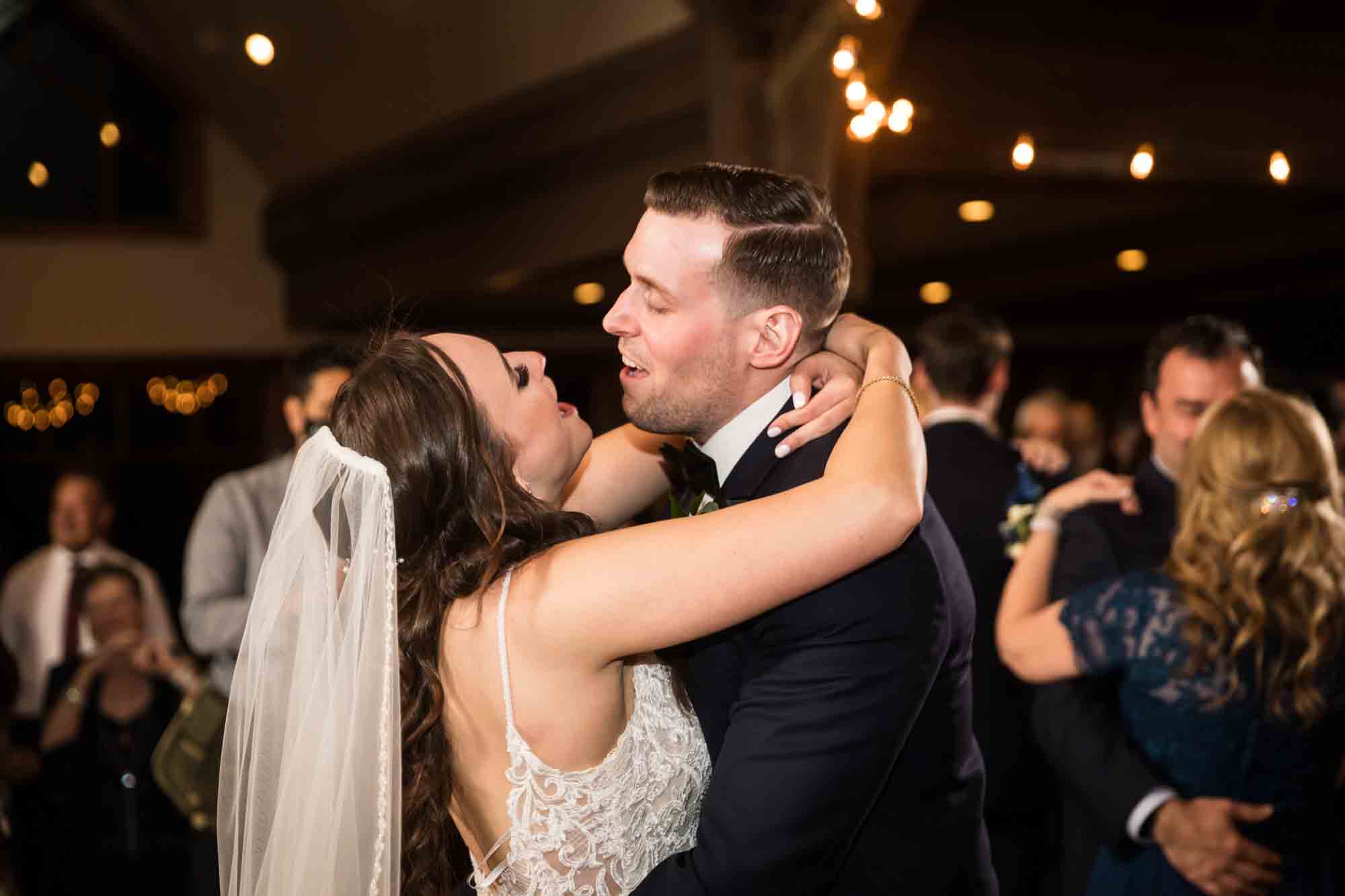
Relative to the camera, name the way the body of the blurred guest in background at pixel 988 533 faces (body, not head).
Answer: away from the camera

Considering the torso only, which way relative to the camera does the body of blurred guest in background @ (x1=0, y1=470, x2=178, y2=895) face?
toward the camera

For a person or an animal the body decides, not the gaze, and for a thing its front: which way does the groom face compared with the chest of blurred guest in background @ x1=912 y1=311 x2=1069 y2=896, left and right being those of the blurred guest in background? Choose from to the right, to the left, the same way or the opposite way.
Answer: to the left

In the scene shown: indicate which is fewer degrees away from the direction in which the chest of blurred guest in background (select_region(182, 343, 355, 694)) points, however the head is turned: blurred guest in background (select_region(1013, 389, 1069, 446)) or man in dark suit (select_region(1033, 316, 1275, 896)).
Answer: the man in dark suit

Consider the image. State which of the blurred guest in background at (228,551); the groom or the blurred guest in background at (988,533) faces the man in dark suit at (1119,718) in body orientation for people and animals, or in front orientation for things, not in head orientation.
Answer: the blurred guest in background at (228,551)

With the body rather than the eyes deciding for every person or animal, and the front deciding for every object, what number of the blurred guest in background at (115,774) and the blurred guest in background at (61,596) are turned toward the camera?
2

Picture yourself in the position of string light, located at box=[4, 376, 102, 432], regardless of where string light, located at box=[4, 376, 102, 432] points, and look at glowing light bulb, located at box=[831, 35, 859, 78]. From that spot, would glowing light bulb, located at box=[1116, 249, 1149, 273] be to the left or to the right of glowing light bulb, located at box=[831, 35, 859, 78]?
left

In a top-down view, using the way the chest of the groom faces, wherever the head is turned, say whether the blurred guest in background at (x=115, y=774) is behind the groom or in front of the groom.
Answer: in front

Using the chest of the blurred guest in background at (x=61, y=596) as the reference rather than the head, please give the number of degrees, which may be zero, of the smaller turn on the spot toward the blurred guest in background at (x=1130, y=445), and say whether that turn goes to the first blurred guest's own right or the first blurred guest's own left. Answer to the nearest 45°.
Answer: approximately 90° to the first blurred guest's own left

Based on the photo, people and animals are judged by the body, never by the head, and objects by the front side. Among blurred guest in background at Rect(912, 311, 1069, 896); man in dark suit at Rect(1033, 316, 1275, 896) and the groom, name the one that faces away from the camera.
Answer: the blurred guest in background

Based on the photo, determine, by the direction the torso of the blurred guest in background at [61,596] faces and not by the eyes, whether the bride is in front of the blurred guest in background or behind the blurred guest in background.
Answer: in front

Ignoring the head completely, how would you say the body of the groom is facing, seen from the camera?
to the viewer's left

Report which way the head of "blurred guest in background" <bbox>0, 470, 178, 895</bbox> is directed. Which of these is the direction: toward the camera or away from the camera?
toward the camera

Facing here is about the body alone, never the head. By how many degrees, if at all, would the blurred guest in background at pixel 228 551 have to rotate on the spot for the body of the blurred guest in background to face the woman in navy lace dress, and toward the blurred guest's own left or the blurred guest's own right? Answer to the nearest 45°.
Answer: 0° — they already face them

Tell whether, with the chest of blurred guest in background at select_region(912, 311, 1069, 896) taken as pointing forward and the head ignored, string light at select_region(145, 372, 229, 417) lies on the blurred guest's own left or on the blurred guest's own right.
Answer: on the blurred guest's own left

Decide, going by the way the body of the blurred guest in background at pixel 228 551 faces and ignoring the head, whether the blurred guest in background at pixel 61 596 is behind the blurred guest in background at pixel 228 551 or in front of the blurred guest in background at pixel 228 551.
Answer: behind

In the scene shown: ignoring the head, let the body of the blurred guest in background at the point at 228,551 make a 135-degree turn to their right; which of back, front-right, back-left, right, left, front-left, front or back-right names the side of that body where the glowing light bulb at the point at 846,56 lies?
back-left

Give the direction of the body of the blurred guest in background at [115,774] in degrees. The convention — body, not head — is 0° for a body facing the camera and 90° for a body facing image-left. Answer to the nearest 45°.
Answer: approximately 0°
